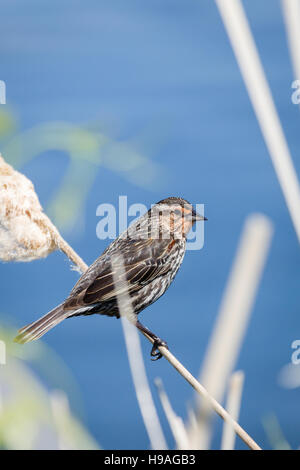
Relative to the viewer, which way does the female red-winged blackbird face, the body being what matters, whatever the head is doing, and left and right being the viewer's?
facing to the right of the viewer
